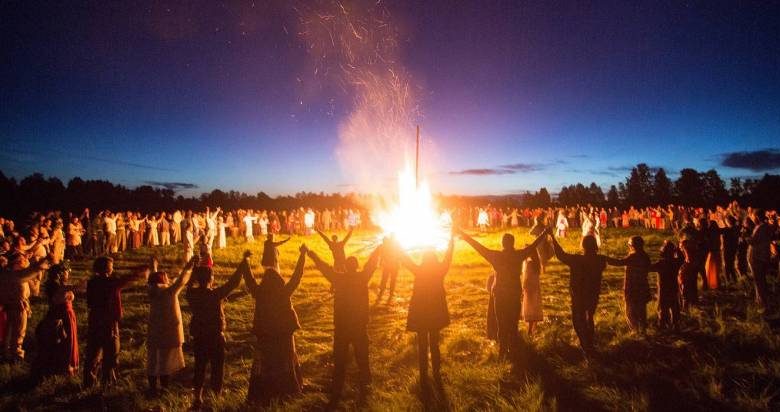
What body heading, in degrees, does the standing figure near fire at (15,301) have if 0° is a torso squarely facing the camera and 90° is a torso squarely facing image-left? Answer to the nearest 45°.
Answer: approximately 225°

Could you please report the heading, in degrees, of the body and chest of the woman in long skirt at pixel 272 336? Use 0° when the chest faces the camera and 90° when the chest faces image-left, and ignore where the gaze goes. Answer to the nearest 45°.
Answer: approximately 180°

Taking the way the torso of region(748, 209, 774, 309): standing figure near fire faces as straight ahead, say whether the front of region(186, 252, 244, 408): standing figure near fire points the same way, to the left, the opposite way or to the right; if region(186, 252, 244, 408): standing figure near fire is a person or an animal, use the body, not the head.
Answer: to the right

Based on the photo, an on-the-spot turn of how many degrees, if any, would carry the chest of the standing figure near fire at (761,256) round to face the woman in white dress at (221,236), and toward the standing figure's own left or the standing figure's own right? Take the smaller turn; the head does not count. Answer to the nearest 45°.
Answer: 0° — they already face them

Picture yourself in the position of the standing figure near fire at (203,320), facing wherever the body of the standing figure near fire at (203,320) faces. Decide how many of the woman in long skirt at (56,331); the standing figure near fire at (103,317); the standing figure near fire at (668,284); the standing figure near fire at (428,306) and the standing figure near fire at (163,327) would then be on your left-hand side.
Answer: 3

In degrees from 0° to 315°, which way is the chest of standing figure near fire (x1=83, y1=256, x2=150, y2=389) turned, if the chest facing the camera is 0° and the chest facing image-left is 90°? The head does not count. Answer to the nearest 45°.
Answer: approximately 225°

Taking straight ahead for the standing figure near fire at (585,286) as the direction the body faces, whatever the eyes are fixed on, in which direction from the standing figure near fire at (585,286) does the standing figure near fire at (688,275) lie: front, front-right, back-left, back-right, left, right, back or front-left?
front-right

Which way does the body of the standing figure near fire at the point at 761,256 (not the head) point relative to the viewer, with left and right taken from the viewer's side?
facing to the left of the viewer

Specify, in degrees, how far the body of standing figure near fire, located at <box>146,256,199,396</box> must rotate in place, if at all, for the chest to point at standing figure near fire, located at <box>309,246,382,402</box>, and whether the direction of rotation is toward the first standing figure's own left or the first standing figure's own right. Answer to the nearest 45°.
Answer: approximately 90° to the first standing figure's own right

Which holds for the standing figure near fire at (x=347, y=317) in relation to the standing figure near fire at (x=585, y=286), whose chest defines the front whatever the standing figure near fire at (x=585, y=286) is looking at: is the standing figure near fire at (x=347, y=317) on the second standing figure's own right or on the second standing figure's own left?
on the second standing figure's own left
